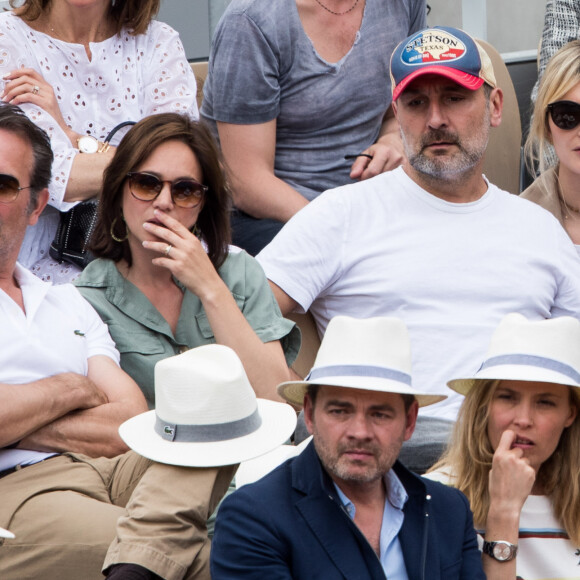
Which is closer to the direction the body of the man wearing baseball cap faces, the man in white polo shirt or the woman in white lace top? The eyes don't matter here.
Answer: the man in white polo shirt

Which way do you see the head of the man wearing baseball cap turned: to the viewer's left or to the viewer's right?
to the viewer's left

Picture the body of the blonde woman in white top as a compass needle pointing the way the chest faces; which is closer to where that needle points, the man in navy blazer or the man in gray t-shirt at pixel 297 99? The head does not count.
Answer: the man in navy blazer

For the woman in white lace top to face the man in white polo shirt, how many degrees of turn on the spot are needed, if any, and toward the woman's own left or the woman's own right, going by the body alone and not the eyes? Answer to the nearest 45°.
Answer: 0° — they already face them

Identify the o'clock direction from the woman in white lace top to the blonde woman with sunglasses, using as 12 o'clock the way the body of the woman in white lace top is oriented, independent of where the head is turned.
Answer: The blonde woman with sunglasses is roughly at 9 o'clock from the woman in white lace top.

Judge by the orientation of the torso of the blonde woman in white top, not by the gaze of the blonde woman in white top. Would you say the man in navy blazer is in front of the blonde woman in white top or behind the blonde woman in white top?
in front

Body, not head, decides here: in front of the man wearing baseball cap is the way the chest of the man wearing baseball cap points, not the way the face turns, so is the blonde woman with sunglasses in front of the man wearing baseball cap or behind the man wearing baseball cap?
behind

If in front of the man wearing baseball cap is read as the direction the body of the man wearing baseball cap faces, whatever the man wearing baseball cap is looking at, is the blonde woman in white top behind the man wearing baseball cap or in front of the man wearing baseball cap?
in front

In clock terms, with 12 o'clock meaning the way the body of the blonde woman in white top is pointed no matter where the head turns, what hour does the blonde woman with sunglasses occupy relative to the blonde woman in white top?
The blonde woman with sunglasses is roughly at 6 o'clock from the blonde woman in white top.

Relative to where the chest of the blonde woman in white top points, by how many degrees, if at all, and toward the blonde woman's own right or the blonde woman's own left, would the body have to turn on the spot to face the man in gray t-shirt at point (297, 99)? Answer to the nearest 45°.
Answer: approximately 135° to the blonde woman's own right
